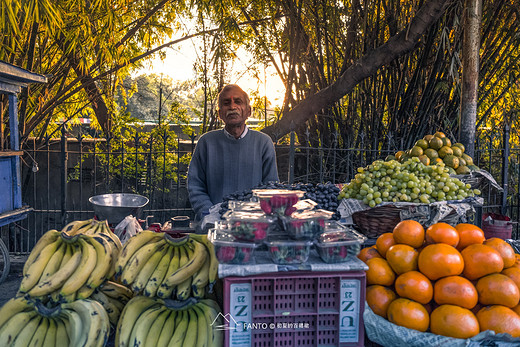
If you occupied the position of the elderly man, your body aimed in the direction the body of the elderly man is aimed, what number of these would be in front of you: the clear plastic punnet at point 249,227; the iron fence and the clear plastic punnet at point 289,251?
2

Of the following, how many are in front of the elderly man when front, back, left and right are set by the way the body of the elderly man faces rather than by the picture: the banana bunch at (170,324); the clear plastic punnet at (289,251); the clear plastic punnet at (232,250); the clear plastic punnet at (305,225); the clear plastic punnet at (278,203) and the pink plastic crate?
6

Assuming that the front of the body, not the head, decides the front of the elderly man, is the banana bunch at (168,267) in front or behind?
in front

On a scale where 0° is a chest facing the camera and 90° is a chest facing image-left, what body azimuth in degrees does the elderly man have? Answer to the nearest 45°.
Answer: approximately 0°

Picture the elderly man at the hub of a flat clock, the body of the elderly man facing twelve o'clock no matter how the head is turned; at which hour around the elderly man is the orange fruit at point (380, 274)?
The orange fruit is roughly at 11 o'clock from the elderly man.

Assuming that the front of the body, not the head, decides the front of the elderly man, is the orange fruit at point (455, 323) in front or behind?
in front

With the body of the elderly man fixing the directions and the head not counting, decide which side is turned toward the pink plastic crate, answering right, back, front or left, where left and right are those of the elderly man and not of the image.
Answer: front

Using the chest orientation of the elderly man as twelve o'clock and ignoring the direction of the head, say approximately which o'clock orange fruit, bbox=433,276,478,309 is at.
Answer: The orange fruit is roughly at 11 o'clock from the elderly man.

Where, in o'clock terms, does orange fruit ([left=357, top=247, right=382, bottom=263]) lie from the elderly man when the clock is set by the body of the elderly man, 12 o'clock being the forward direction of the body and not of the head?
The orange fruit is roughly at 11 o'clock from the elderly man.

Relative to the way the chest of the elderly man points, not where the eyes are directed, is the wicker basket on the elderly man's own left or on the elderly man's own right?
on the elderly man's own left

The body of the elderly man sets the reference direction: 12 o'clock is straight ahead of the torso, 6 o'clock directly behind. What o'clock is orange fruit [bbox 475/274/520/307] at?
The orange fruit is roughly at 11 o'clock from the elderly man.

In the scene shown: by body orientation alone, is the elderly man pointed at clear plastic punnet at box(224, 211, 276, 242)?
yes

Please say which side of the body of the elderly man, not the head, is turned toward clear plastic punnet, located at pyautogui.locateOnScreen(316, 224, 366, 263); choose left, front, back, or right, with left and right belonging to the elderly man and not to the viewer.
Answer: front

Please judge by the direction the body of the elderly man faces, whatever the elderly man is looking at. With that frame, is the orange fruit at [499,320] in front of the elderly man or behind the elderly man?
in front

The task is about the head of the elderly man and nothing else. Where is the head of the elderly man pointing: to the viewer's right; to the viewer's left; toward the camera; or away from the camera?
toward the camera

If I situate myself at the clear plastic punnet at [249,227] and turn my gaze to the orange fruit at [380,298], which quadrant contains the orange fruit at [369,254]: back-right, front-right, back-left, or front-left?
front-left
